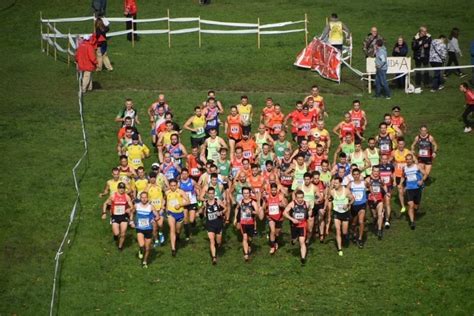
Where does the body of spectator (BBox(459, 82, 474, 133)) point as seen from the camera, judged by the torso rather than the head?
to the viewer's left

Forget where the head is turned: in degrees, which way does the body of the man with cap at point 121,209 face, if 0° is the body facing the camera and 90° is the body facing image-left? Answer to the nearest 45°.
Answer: approximately 0°

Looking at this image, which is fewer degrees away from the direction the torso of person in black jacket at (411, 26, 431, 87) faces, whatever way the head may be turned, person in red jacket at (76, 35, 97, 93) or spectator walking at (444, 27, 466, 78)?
the person in red jacket

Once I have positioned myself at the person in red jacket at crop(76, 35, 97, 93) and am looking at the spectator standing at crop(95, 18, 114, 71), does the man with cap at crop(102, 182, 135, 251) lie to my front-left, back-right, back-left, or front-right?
back-right

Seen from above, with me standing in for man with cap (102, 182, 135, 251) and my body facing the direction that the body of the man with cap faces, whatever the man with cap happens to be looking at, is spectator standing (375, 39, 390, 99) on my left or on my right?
on my left

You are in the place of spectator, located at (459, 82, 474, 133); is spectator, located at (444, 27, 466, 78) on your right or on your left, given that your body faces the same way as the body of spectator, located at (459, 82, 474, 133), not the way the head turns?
on your right

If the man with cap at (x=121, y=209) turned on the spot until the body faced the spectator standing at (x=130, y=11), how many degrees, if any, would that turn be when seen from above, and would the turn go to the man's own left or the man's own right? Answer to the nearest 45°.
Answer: approximately 180°
